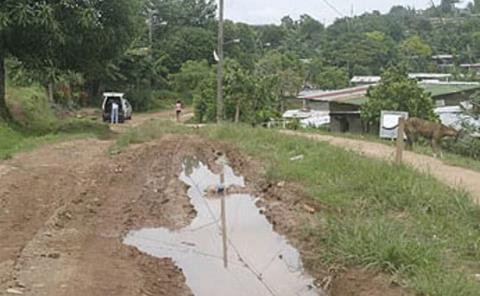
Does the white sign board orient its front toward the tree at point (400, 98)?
no

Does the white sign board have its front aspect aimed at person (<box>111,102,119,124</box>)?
no

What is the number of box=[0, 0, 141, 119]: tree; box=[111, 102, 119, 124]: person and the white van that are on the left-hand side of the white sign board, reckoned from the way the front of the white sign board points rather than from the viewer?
0

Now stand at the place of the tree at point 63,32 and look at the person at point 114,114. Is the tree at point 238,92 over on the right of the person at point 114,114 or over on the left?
right

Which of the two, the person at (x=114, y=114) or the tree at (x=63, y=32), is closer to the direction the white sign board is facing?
the tree

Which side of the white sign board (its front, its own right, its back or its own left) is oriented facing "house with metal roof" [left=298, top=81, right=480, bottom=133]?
back

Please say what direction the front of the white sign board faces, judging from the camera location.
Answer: facing the viewer

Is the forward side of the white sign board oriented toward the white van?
no

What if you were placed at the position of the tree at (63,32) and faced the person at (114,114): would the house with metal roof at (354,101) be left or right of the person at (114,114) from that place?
right

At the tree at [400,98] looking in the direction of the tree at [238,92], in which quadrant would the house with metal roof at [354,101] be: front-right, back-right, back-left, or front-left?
front-right

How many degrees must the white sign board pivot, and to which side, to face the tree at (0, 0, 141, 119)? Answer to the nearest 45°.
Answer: approximately 90° to its right
